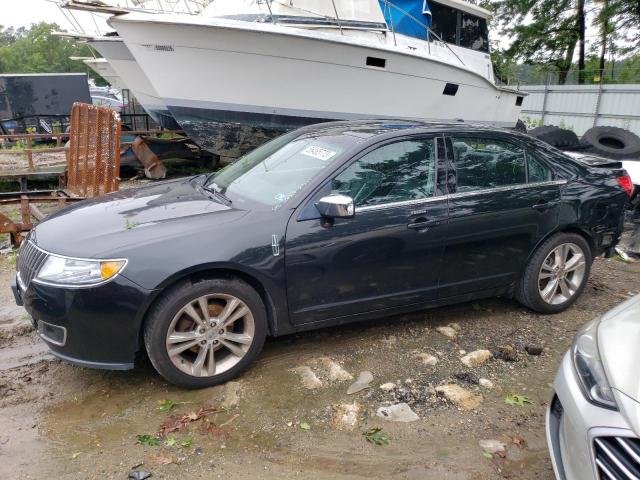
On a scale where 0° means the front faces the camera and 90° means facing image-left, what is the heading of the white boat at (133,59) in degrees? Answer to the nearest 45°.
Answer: approximately 90°

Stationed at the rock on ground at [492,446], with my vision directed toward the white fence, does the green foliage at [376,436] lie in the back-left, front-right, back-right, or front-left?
back-left

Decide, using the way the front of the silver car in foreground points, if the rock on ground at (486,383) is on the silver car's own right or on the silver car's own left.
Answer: on the silver car's own right

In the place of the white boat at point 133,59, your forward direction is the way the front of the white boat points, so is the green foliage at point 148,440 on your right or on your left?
on your left

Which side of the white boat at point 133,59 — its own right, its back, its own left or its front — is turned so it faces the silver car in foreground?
left

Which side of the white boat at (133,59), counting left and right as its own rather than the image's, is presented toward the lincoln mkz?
left

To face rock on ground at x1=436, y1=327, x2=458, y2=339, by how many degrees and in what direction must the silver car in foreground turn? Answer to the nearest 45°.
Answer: approximately 90° to its right

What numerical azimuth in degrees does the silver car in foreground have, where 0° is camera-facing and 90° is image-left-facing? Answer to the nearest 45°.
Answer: approximately 45°

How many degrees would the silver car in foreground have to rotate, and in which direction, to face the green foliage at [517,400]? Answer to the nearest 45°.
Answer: approximately 90° to its right

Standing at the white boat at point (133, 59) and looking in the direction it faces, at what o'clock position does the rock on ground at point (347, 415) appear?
The rock on ground is roughly at 9 o'clock from the white boat.
